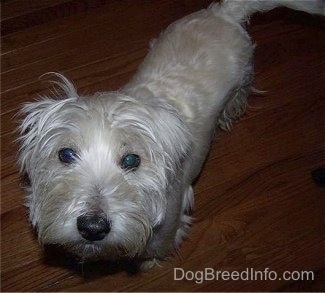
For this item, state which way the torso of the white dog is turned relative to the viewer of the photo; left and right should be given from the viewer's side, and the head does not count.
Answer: facing the viewer and to the left of the viewer
